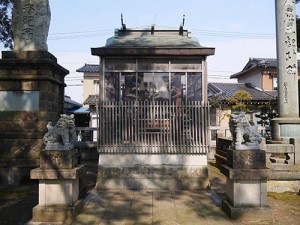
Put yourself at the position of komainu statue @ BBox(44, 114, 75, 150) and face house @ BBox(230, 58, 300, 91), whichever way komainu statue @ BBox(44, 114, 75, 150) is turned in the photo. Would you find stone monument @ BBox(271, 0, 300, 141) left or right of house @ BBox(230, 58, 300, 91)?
right

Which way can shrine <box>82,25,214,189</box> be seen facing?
toward the camera

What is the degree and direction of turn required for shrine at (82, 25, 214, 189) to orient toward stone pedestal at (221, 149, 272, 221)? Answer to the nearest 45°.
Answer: approximately 45° to its left

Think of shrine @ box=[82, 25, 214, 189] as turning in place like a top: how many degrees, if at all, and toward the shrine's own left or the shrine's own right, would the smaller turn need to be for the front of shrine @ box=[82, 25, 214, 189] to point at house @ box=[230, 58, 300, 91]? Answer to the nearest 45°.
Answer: approximately 135° to the shrine's own left

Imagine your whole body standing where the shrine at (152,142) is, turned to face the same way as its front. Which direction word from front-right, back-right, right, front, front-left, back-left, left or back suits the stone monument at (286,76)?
left

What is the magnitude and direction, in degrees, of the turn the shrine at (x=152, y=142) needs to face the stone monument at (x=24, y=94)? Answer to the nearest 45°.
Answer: approximately 90° to its right

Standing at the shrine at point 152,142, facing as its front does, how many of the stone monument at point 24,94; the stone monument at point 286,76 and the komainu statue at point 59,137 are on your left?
1

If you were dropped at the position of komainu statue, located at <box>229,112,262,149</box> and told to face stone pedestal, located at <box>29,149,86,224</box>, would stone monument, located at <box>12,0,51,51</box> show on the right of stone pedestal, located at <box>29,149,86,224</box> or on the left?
right

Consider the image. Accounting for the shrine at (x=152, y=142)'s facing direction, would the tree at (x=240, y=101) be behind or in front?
behind

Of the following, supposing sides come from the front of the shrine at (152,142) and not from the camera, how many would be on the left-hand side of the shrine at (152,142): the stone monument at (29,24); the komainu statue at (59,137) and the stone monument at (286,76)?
1

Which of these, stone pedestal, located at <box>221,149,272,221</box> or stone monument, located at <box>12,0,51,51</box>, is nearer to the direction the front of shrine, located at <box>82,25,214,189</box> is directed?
the stone pedestal

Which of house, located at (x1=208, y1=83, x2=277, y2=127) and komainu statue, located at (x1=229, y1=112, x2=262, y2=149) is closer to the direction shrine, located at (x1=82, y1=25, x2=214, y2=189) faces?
the komainu statue

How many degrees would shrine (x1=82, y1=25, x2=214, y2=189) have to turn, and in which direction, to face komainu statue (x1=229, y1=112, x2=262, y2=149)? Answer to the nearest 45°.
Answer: approximately 45° to its left
